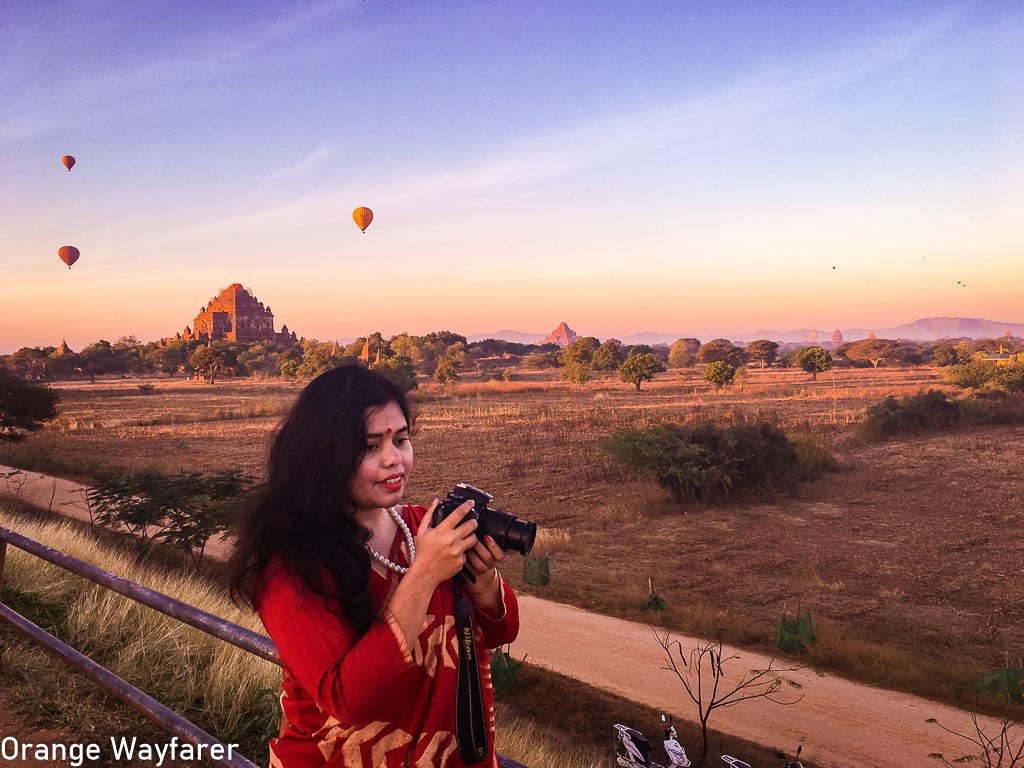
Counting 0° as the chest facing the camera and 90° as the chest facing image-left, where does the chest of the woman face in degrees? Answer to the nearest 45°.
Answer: approximately 315°

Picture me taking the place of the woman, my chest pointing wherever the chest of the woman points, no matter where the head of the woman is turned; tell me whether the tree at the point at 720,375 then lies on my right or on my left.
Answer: on my left

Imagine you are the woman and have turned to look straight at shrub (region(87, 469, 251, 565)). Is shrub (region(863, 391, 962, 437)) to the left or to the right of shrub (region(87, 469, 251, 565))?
right

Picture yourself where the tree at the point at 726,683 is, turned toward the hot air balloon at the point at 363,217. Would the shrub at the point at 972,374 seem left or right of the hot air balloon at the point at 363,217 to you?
right

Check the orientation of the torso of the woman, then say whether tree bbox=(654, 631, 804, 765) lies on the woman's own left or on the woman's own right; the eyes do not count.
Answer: on the woman's own left

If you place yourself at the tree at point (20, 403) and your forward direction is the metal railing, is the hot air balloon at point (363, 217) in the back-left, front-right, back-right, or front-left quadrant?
back-left

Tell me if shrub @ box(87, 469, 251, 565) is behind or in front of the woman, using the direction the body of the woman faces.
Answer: behind

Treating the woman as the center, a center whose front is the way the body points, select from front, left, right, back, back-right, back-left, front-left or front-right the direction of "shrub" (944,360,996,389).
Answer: left

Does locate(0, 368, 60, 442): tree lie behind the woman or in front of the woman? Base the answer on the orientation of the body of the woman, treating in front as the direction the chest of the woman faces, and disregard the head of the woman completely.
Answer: behind

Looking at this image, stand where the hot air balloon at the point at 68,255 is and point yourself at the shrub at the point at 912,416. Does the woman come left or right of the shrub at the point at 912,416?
right

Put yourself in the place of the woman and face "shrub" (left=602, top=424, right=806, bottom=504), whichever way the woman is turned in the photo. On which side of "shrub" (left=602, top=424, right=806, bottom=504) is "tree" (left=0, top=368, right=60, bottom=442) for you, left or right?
left

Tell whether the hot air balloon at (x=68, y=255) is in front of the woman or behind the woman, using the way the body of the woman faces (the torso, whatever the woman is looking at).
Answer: behind

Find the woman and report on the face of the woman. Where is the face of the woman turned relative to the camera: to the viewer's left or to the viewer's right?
to the viewer's right
